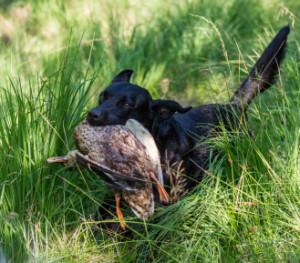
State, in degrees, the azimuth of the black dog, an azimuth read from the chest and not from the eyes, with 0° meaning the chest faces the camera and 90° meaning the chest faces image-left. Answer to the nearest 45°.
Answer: approximately 45°
